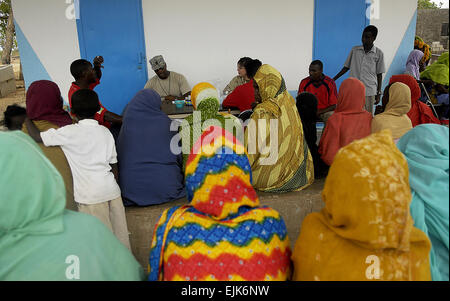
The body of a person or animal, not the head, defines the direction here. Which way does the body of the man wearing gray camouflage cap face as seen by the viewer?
toward the camera

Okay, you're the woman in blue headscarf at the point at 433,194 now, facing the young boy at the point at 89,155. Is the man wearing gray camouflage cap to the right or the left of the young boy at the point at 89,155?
right

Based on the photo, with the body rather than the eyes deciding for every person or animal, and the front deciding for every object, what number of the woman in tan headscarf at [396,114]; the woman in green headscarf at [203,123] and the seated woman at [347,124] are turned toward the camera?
0

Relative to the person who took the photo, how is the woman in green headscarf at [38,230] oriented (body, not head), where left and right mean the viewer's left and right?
facing away from the viewer

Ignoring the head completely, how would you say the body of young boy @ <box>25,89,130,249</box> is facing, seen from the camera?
away from the camera

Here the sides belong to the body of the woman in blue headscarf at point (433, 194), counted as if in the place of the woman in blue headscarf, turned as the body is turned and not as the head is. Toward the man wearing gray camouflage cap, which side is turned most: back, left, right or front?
front

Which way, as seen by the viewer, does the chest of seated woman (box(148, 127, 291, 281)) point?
away from the camera

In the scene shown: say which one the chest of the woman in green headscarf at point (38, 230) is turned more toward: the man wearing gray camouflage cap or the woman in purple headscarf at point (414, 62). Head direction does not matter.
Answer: the man wearing gray camouflage cap

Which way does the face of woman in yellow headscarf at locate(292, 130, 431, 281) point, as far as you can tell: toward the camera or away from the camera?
away from the camera

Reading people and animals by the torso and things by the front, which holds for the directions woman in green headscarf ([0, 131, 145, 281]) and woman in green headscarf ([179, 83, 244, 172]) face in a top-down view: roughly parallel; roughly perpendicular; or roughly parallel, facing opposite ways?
roughly parallel

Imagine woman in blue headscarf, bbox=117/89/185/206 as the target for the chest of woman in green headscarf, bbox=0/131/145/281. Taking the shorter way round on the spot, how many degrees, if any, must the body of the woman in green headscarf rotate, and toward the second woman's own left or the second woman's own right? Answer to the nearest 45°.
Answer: approximately 45° to the second woman's own right

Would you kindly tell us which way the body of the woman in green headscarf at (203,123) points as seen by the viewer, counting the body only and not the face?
away from the camera

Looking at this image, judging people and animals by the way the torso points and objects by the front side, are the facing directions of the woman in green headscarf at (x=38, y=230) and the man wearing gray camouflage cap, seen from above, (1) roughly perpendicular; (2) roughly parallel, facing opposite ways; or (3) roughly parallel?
roughly parallel, facing opposite ways

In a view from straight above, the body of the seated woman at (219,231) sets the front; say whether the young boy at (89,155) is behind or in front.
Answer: in front

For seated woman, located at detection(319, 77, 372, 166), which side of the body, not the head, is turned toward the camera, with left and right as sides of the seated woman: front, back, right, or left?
back

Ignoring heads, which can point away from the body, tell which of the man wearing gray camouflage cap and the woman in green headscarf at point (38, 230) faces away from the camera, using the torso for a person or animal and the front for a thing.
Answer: the woman in green headscarf
